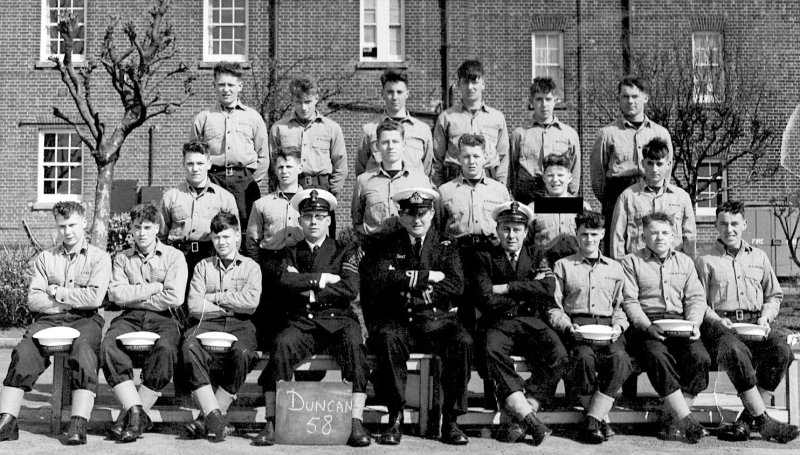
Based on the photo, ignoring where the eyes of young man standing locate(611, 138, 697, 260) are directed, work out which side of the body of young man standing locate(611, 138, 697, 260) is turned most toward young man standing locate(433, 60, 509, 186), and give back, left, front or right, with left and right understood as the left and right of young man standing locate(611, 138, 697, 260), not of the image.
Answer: right

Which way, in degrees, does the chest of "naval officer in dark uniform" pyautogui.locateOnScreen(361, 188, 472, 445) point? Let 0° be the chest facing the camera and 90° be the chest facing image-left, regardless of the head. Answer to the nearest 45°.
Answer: approximately 0°

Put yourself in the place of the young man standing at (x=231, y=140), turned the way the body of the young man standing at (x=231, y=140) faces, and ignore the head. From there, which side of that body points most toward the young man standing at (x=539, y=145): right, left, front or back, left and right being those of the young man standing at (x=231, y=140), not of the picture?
left

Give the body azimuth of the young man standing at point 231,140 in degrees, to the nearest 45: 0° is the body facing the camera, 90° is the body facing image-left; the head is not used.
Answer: approximately 0°

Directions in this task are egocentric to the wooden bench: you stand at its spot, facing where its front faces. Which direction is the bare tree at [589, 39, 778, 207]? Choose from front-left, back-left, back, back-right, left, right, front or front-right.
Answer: back-left

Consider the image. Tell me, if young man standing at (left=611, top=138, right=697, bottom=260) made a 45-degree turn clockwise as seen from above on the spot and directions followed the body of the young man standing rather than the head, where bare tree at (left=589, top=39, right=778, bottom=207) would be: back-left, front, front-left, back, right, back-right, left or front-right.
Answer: back-right

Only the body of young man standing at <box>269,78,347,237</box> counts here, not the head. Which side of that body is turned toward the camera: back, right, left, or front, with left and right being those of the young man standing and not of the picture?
front
